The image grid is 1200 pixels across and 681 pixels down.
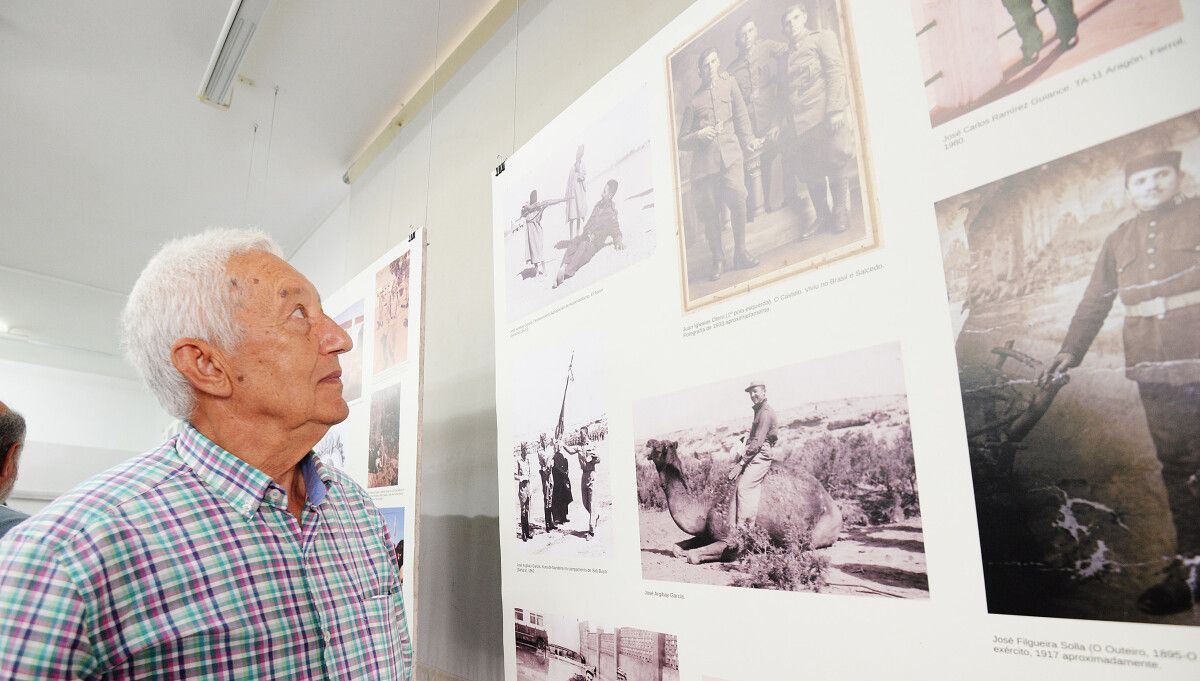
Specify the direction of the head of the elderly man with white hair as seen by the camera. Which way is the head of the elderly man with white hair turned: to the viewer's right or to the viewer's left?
to the viewer's right

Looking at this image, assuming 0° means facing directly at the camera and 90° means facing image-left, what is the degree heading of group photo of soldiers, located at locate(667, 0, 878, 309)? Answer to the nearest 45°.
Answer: approximately 45°

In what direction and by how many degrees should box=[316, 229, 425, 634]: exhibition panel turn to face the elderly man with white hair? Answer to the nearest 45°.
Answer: approximately 45° to its left

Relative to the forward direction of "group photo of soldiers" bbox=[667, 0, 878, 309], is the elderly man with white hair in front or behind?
in front

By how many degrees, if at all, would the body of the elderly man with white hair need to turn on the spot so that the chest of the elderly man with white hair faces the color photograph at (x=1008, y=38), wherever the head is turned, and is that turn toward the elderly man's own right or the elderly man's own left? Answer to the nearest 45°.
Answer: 0° — they already face it

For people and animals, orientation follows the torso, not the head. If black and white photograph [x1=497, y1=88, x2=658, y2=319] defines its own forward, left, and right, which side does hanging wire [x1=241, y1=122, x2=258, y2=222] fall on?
on its right

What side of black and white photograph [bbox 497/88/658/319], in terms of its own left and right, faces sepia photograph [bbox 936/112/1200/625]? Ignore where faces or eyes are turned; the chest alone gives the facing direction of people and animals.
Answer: left

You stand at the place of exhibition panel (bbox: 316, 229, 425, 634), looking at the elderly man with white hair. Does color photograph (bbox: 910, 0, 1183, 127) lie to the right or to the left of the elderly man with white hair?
left

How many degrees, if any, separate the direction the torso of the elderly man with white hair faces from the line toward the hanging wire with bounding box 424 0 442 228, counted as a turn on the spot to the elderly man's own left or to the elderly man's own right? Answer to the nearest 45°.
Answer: approximately 90° to the elderly man's own left

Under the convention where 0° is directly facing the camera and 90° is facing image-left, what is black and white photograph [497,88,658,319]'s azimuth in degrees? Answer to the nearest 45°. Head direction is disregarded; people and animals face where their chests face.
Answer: approximately 45°
